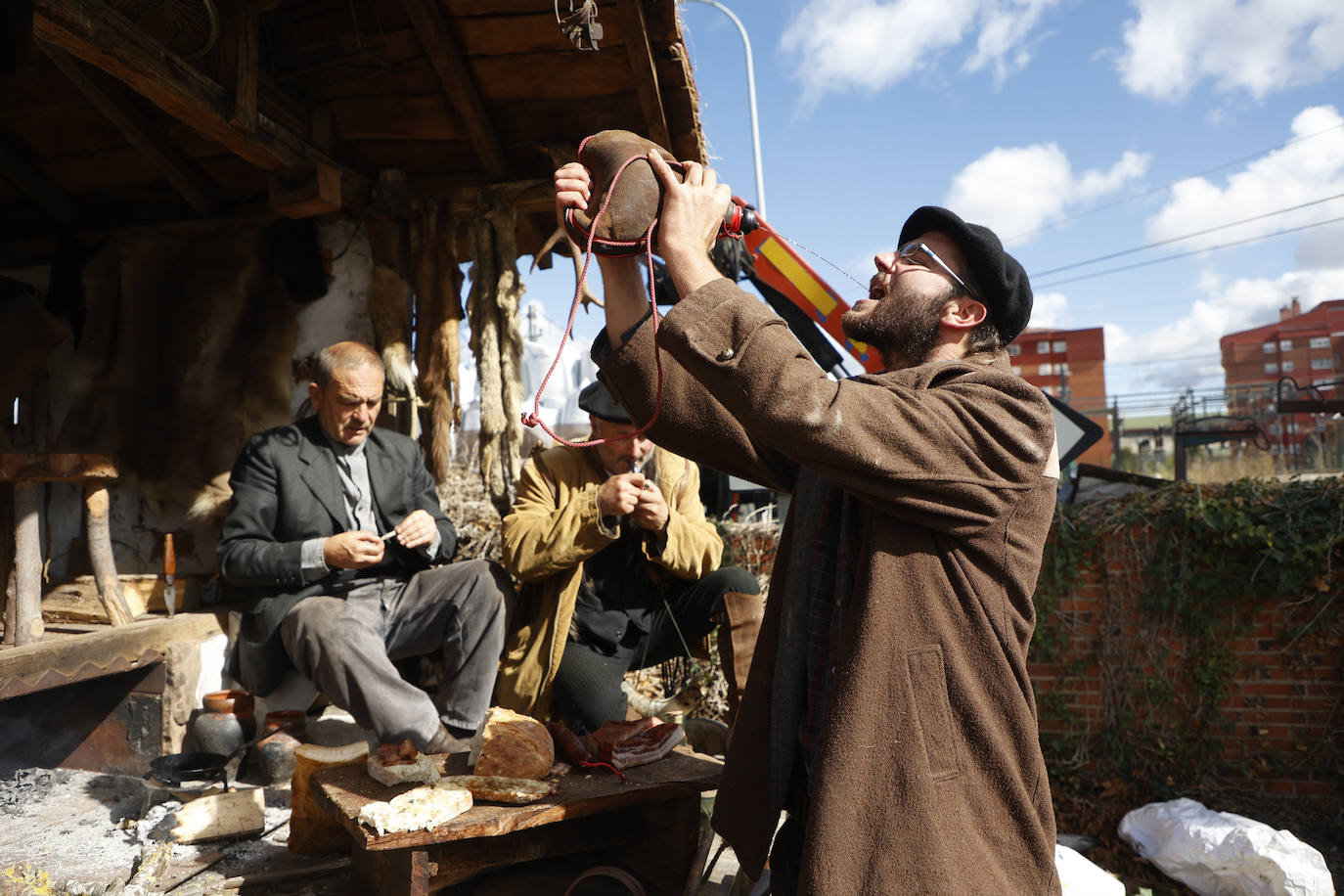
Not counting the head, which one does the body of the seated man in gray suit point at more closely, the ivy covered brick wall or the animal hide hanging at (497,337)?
the ivy covered brick wall

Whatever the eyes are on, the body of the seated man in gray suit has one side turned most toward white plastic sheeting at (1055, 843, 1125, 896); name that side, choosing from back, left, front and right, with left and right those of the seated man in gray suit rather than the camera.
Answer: front

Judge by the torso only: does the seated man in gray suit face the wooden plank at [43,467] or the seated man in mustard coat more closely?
the seated man in mustard coat

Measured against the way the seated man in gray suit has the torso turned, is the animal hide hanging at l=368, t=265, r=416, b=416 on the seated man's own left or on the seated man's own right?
on the seated man's own left

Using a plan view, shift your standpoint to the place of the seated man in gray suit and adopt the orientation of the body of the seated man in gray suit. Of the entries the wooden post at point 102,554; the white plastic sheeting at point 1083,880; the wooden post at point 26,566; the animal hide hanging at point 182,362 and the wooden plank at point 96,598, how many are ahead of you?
1

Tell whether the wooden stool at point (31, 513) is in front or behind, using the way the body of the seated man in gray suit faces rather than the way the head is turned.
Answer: behind

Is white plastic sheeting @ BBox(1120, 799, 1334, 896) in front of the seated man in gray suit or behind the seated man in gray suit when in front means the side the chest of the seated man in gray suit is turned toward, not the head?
in front

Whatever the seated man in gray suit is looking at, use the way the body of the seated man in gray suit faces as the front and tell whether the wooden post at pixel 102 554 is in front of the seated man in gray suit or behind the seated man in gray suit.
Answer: behind

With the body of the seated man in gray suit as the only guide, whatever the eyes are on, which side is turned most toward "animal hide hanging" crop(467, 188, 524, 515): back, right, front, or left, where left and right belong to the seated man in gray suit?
left

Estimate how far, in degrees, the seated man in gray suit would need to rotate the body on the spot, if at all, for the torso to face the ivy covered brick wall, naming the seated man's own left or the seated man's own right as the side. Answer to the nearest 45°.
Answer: approximately 45° to the seated man's own left

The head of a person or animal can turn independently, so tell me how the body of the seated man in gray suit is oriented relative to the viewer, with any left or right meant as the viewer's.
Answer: facing the viewer and to the right of the viewer

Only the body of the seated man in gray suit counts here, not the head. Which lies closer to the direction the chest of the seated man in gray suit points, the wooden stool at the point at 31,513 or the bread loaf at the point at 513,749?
the bread loaf
